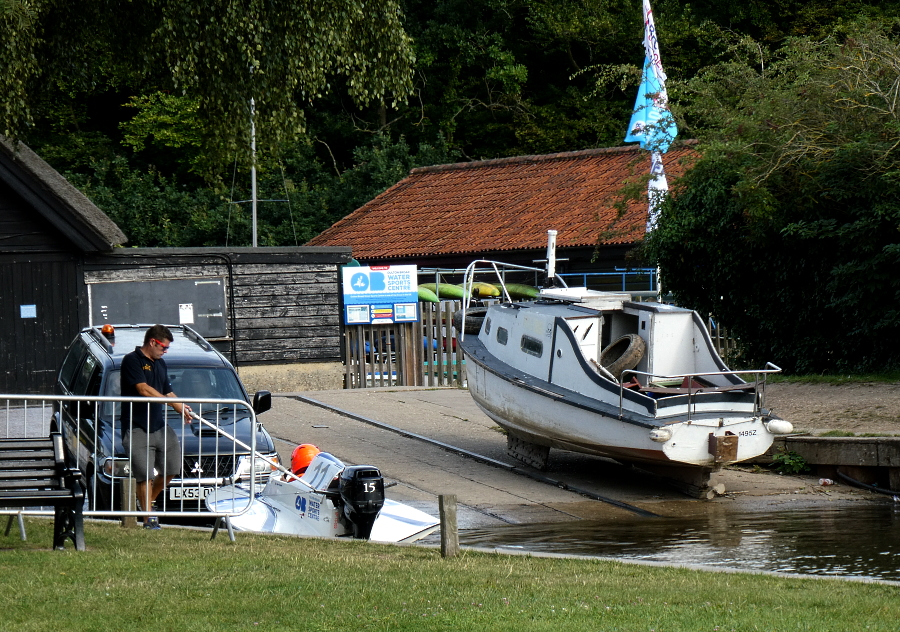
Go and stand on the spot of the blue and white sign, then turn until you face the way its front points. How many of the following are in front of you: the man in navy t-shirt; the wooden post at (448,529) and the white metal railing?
3

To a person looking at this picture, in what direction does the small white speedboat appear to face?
facing away from the viewer and to the left of the viewer

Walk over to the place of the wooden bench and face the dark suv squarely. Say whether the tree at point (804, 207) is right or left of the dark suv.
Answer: right

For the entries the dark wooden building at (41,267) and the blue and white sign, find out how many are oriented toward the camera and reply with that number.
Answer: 2

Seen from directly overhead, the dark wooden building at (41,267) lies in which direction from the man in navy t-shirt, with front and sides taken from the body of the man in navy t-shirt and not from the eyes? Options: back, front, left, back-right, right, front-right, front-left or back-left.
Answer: back-left

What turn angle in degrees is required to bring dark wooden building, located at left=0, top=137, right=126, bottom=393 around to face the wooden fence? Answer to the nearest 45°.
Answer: approximately 90° to its left

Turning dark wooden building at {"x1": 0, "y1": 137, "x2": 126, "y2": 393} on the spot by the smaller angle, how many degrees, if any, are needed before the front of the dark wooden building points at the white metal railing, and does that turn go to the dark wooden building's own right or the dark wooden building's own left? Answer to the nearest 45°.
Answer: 0° — it already faces it

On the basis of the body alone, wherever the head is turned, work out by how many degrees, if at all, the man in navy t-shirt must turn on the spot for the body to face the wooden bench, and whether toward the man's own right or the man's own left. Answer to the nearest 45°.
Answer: approximately 90° to the man's own right

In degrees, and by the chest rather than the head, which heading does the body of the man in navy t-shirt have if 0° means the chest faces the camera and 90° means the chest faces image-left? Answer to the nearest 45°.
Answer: approximately 315°
